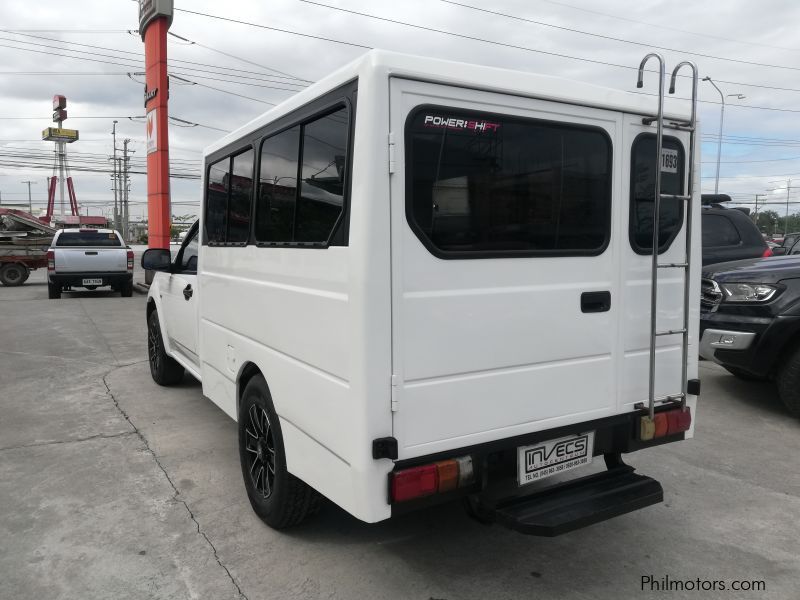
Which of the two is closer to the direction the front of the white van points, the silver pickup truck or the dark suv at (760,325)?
the silver pickup truck

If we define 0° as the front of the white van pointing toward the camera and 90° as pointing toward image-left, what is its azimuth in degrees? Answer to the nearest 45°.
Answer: approximately 135°

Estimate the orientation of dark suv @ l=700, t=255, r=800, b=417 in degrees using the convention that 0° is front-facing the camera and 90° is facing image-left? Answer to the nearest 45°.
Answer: approximately 45°

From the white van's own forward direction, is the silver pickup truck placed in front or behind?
in front

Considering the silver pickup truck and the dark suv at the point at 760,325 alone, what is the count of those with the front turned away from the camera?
1

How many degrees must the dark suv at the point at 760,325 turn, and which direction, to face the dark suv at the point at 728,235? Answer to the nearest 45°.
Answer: approximately 135° to its right

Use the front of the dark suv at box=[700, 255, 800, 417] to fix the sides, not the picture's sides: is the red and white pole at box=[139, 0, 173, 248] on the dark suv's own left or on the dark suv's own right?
on the dark suv's own right

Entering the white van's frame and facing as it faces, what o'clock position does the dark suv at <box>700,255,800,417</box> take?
The dark suv is roughly at 3 o'clock from the white van.

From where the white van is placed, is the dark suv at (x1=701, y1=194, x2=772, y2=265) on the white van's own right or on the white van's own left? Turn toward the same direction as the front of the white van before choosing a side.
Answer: on the white van's own right

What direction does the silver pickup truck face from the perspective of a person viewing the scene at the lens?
facing away from the viewer

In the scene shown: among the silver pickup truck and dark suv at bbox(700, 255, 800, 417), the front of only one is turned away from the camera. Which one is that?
the silver pickup truck
